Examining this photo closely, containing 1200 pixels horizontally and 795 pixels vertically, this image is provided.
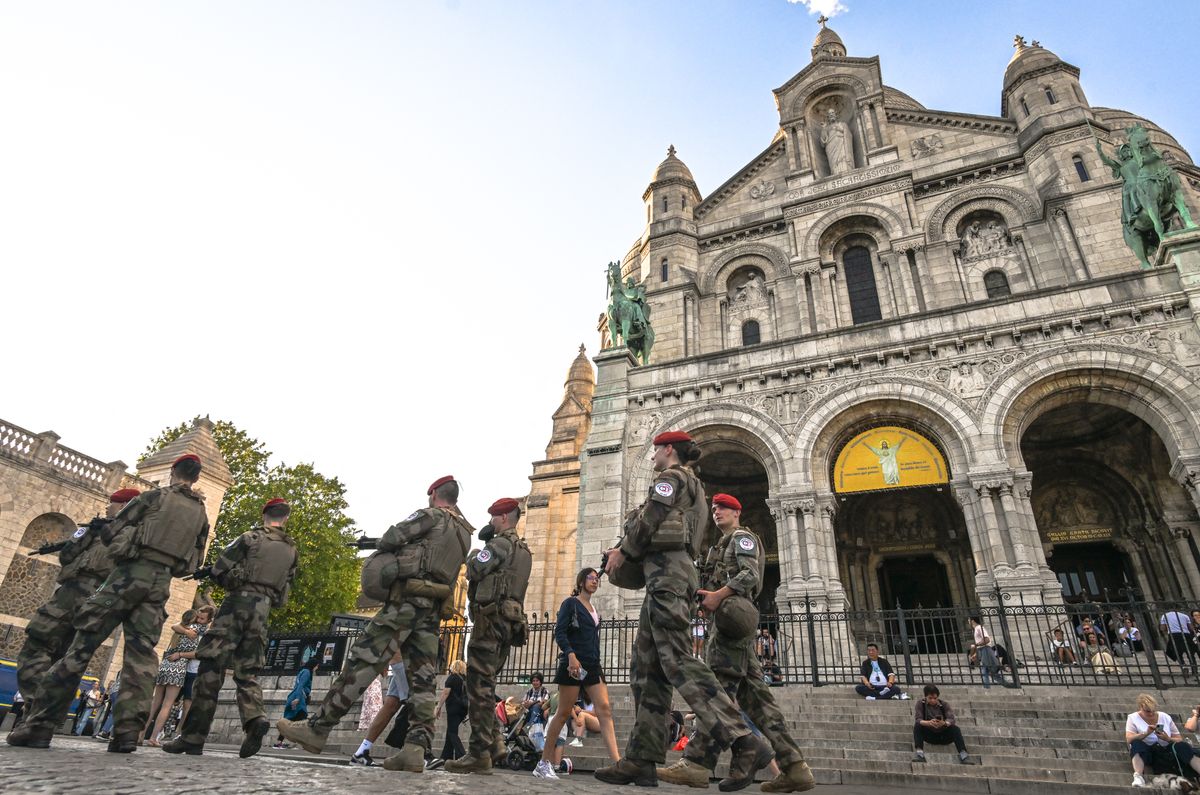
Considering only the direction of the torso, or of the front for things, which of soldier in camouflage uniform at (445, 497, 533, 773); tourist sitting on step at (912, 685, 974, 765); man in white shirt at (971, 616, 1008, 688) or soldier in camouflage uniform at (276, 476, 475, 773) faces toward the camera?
the tourist sitting on step

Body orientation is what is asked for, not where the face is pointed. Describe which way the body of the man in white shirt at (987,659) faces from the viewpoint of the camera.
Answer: to the viewer's left

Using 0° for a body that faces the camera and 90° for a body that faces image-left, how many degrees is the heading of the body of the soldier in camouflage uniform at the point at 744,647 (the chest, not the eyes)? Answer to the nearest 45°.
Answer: approximately 90°

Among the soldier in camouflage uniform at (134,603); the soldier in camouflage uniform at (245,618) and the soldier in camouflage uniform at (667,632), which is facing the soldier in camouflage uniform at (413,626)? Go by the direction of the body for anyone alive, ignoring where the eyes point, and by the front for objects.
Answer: the soldier in camouflage uniform at (667,632)

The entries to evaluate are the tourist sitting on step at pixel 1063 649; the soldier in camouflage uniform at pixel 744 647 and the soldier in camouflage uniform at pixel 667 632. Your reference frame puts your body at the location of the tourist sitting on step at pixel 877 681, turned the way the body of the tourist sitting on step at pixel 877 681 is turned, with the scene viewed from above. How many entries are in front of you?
2

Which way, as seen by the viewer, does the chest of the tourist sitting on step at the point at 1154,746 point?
toward the camera

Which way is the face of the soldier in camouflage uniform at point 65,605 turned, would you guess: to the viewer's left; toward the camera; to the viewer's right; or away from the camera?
to the viewer's left

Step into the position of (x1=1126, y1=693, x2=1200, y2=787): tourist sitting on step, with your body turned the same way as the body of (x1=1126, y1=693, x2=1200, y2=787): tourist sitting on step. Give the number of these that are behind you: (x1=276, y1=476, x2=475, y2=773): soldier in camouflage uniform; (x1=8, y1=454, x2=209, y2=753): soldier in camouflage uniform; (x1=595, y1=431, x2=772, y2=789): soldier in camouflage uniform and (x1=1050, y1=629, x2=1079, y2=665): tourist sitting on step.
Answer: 1

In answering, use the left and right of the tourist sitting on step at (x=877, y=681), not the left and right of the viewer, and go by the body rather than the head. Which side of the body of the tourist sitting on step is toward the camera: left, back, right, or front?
front

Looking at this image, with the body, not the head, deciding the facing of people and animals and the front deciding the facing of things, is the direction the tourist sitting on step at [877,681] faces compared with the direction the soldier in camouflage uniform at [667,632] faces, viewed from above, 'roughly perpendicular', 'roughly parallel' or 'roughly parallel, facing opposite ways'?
roughly perpendicular

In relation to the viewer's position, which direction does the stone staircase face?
facing the viewer
